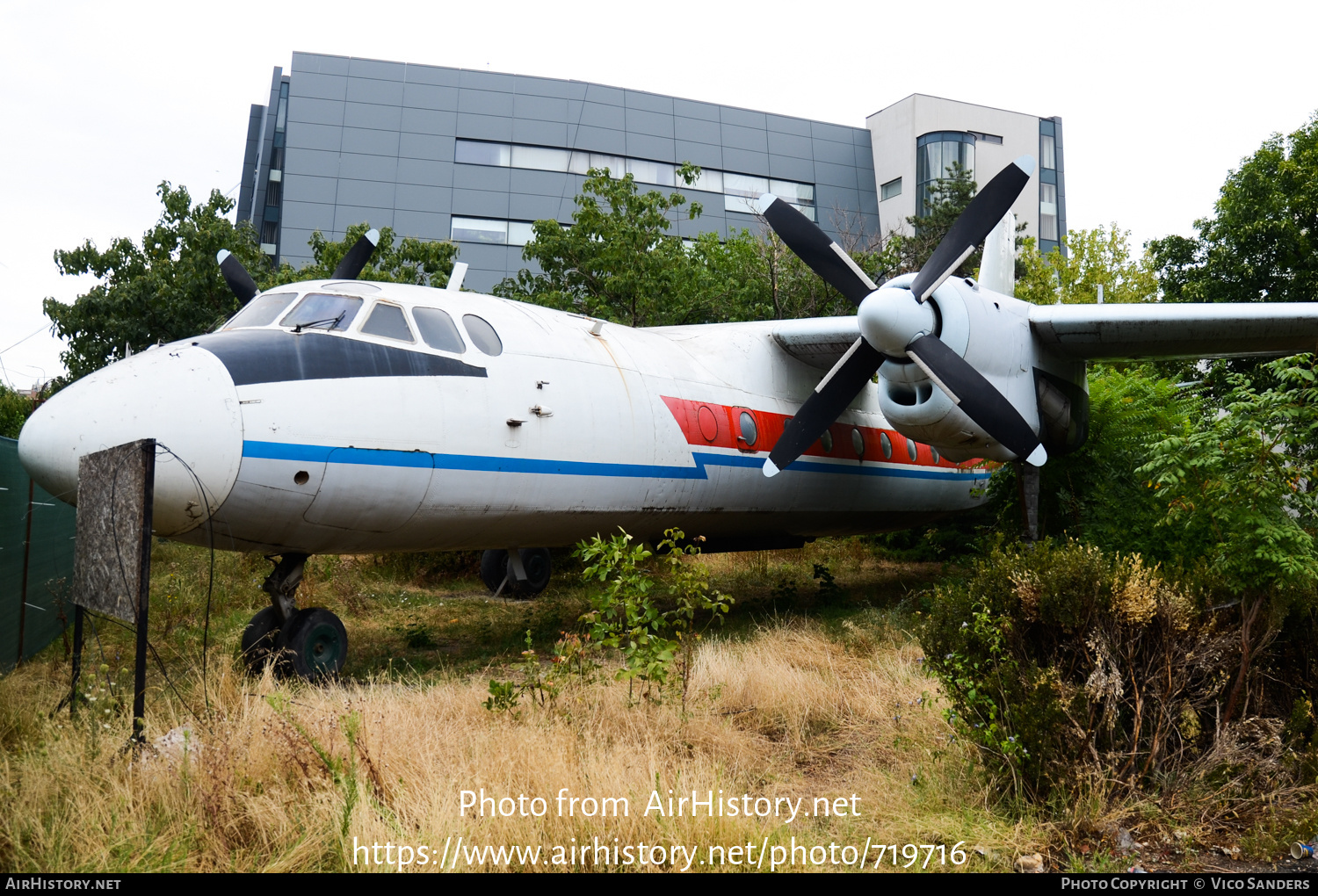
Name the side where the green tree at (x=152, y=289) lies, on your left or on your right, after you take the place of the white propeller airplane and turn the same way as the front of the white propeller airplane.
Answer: on your right

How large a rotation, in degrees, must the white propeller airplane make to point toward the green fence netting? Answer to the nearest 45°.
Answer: approximately 45° to its right

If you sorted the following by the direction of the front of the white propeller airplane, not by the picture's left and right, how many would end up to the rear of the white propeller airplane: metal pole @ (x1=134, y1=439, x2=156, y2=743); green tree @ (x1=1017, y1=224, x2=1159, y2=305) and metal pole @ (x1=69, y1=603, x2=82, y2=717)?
1

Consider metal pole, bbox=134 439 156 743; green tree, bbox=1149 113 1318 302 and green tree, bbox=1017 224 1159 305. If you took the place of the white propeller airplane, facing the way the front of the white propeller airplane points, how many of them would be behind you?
2

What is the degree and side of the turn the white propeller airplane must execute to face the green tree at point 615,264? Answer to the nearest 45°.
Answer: approximately 135° to its right

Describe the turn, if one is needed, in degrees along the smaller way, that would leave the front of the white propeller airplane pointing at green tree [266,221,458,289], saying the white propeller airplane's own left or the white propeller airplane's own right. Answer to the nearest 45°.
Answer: approximately 90° to the white propeller airplane's own right

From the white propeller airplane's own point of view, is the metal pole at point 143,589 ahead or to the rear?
ahead

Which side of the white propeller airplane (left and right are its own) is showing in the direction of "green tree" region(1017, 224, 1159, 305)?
back

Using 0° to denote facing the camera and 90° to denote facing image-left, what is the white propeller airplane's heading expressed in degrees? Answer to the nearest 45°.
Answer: approximately 45°

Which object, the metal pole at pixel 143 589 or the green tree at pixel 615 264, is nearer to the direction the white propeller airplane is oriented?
the metal pole

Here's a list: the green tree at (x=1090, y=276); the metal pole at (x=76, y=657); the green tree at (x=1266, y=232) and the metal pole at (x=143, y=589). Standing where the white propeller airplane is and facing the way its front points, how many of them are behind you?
2

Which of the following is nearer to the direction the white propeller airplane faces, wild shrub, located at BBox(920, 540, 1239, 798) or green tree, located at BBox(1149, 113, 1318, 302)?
the wild shrub
